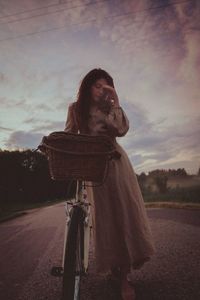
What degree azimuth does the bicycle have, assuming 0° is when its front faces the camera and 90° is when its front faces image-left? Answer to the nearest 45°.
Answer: approximately 0°

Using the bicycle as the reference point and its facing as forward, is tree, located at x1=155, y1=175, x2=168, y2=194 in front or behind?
behind

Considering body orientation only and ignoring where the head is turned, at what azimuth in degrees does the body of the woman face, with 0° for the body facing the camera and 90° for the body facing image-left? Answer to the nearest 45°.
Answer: approximately 0°

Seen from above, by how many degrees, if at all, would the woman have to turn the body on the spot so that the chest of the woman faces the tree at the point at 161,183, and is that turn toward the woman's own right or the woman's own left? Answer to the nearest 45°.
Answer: approximately 180°

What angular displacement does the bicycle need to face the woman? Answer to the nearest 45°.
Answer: approximately 135° to its left

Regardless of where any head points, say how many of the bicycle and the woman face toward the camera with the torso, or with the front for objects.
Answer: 2

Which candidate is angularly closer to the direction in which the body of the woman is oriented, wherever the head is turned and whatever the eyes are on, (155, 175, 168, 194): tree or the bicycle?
the bicycle
